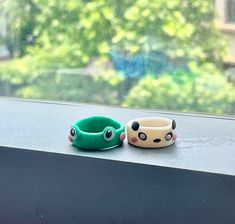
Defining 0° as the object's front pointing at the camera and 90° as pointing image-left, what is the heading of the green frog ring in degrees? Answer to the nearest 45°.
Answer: approximately 0°

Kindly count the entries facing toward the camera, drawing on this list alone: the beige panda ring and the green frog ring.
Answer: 2
